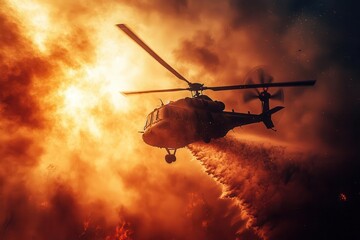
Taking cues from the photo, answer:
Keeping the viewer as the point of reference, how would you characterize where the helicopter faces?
facing the viewer and to the left of the viewer
